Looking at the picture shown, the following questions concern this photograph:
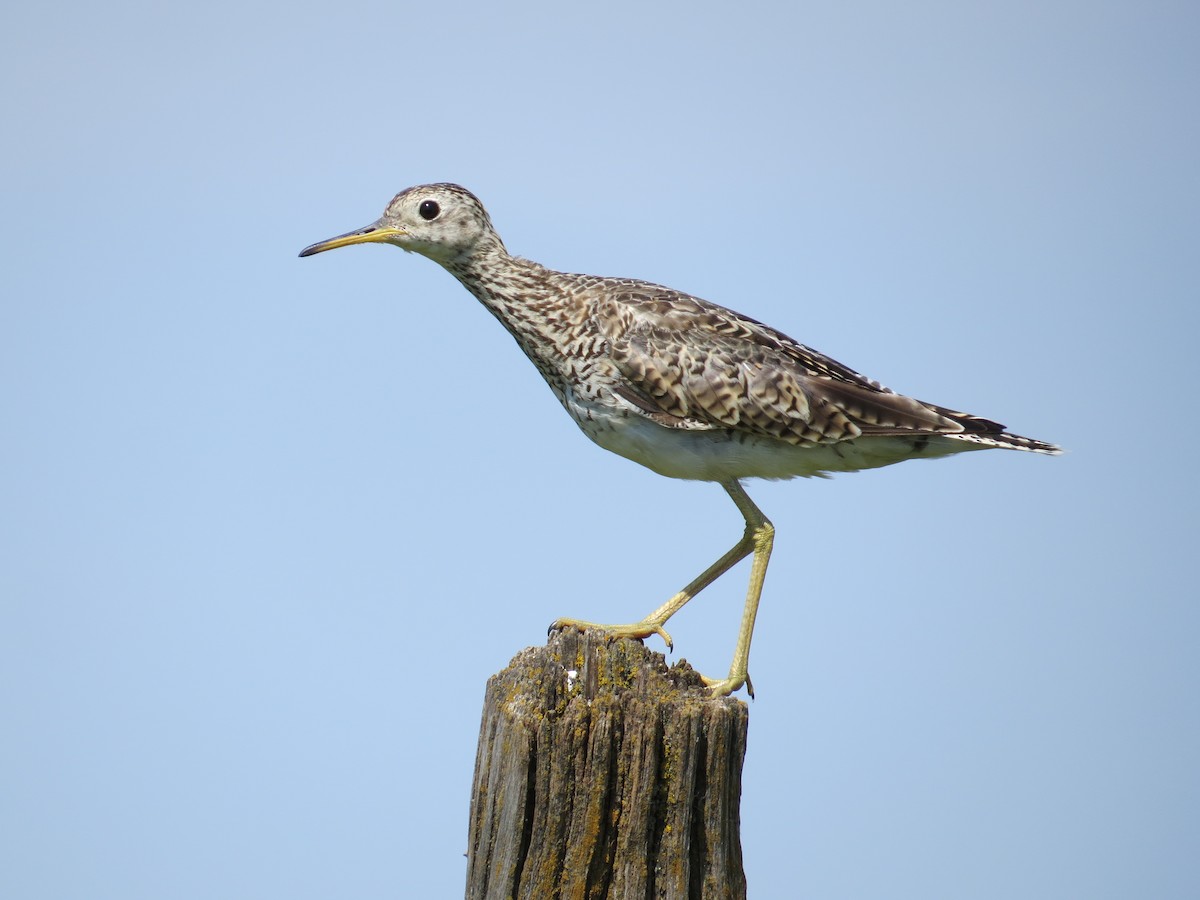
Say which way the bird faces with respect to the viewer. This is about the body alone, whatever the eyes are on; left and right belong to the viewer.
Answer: facing to the left of the viewer

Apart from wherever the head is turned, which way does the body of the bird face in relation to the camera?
to the viewer's left
